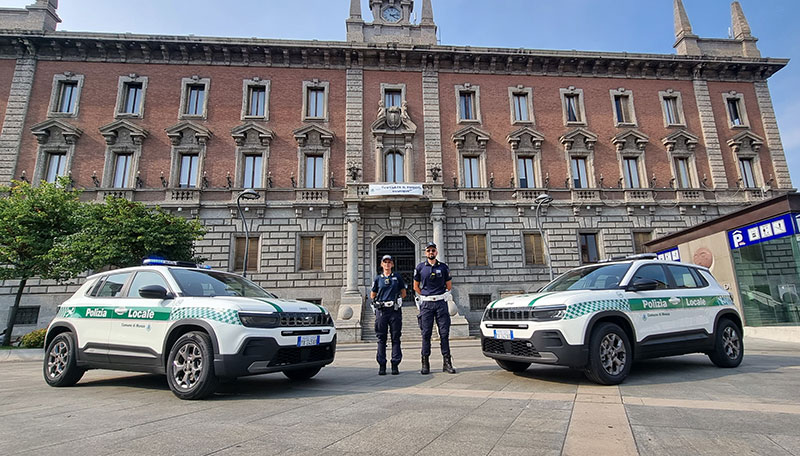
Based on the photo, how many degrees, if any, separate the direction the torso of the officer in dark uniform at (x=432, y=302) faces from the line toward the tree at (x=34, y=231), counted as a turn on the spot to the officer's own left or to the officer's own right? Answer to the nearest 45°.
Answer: approximately 90° to the officer's own right

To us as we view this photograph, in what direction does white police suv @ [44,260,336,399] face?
facing the viewer and to the right of the viewer

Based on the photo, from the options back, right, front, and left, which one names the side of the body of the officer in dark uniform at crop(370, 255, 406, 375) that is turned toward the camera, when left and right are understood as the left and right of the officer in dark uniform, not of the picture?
front

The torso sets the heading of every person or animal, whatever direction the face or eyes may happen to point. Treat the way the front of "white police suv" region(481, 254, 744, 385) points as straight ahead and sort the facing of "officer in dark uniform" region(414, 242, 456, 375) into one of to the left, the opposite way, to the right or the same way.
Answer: to the left

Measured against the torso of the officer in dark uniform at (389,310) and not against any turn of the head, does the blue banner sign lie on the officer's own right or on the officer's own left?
on the officer's own left

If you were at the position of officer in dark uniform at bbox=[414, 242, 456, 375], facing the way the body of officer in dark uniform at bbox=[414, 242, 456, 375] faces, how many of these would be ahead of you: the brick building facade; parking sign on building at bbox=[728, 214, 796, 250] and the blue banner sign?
0

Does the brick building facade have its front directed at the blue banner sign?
no

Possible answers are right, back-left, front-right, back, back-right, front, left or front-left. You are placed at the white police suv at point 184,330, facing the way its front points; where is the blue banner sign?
front-left

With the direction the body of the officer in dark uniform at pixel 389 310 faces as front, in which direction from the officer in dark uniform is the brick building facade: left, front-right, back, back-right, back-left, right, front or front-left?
back

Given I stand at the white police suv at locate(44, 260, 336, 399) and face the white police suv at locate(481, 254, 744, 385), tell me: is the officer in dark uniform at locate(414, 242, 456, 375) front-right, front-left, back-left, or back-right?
front-left

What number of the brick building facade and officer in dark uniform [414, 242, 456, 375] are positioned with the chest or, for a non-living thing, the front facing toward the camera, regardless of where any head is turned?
2

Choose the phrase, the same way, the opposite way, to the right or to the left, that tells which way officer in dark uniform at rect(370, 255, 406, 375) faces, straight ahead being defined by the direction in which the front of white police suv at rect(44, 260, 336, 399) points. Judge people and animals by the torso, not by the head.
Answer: to the right

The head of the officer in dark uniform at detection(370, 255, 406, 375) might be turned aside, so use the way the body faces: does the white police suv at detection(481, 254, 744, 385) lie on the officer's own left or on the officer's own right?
on the officer's own left

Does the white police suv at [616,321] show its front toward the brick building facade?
no

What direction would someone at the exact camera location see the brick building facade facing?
facing the viewer

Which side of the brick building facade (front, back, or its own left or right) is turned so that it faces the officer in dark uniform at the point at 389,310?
front

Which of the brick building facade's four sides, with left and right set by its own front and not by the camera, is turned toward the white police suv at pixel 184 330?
front

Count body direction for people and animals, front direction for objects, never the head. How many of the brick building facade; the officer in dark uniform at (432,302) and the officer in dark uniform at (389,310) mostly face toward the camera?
3
